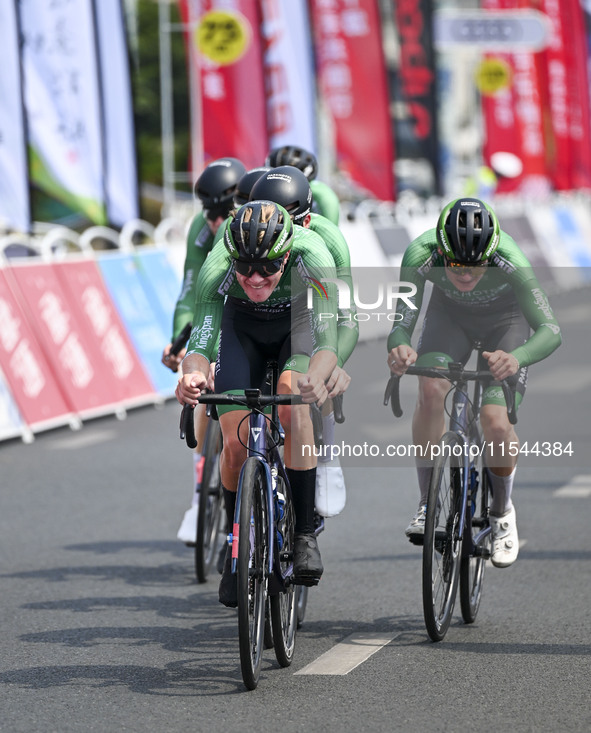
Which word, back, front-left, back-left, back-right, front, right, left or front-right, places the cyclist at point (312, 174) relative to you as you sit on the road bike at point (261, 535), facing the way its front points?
back

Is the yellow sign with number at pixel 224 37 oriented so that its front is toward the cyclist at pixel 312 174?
yes

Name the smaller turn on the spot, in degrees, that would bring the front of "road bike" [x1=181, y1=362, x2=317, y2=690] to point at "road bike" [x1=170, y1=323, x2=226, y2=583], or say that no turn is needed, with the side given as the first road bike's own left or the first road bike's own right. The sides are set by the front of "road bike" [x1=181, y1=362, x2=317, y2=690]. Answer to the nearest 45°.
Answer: approximately 180°

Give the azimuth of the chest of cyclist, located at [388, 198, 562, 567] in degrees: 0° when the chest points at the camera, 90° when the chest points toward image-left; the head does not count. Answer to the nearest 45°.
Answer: approximately 0°

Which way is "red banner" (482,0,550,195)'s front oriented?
toward the camera

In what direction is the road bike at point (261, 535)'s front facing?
toward the camera

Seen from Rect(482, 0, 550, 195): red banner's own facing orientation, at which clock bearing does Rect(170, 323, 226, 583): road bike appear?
The road bike is roughly at 12 o'clock from the red banner.

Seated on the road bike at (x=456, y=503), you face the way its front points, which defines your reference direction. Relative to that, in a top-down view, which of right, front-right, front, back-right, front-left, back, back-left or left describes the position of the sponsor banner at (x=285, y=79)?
back

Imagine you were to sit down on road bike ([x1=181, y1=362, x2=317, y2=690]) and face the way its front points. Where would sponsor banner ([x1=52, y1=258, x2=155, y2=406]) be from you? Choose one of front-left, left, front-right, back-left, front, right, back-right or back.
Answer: back

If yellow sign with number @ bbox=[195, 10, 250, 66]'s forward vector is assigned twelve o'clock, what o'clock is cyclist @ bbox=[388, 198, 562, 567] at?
The cyclist is roughly at 12 o'clock from the yellow sign with number.

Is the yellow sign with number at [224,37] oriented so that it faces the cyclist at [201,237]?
yes

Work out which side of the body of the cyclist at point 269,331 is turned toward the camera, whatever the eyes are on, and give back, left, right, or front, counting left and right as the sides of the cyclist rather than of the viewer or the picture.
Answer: front

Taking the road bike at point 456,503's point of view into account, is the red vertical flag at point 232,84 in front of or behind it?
behind

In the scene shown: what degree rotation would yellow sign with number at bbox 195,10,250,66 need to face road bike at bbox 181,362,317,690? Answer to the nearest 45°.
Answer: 0° — it already faces it
